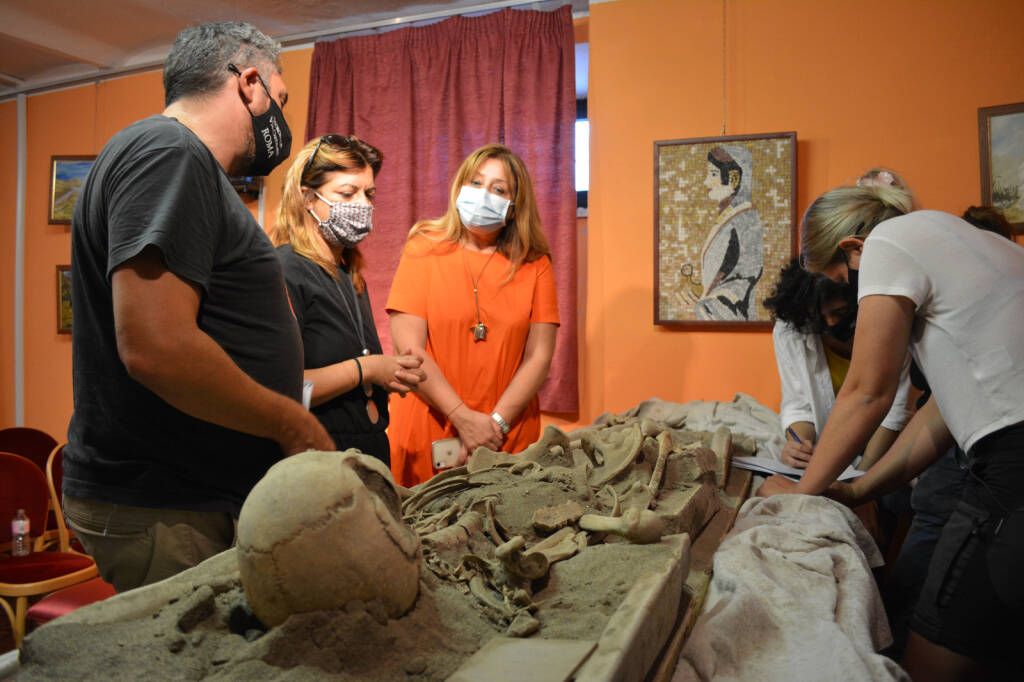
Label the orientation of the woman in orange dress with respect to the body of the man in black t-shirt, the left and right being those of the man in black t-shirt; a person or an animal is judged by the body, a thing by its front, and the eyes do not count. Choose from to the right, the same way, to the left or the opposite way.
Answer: to the right

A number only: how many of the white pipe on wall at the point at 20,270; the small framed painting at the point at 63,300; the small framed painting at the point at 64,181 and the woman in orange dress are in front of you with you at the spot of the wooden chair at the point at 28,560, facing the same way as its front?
1

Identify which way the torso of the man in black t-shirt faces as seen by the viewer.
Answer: to the viewer's right

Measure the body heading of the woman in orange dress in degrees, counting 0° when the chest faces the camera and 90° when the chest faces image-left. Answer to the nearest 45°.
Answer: approximately 0°

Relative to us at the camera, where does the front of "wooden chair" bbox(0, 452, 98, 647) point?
facing the viewer and to the right of the viewer

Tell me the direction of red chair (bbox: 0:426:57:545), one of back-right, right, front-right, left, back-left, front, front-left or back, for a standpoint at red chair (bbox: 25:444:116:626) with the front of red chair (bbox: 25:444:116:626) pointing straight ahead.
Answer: back-left

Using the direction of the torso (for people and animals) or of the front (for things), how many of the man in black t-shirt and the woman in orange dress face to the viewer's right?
1

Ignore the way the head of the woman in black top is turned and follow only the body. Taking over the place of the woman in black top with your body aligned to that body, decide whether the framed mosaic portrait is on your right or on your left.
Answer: on your left

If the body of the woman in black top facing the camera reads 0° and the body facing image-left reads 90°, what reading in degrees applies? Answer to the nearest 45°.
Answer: approximately 315°

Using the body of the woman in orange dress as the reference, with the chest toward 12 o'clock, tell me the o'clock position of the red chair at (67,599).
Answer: The red chair is roughly at 3 o'clock from the woman in orange dress.

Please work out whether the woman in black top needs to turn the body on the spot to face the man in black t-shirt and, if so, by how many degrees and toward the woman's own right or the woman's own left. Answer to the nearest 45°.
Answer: approximately 45° to the woman's own right

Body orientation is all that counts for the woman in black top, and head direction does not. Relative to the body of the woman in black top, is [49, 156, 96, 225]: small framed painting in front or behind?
behind

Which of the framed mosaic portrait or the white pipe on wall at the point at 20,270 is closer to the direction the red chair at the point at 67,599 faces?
the framed mosaic portrait

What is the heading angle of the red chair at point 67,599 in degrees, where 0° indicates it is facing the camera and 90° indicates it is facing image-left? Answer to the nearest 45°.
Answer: approximately 315°
